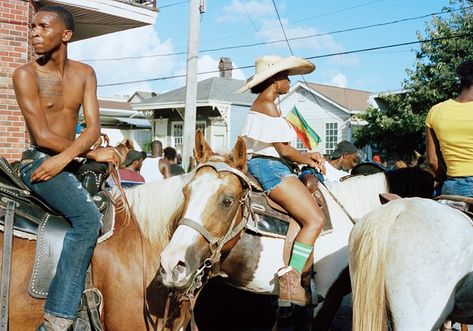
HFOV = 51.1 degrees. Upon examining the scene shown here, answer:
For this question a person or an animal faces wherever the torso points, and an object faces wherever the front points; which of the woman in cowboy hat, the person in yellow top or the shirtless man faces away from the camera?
the person in yellow top

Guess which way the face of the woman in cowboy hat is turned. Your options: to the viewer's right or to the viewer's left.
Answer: to the viewer's right

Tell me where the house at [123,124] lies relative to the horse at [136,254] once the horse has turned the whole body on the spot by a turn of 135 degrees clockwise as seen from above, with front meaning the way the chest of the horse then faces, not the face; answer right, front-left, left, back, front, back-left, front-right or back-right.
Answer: right

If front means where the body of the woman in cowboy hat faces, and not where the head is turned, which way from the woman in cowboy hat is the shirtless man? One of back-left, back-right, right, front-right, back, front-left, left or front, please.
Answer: back-right

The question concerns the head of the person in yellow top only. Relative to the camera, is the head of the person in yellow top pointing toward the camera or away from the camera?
away from the camera

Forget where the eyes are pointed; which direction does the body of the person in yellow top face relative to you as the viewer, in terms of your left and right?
facing away from the viewer

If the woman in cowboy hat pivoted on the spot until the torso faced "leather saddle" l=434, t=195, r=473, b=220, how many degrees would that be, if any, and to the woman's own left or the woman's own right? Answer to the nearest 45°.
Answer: approximately 45° to the woman's own right

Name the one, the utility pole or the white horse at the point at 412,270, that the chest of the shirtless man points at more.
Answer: the white horse

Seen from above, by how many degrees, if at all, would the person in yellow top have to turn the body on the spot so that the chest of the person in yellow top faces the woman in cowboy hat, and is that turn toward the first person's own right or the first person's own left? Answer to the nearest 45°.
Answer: approximately 90° to the first person's own left

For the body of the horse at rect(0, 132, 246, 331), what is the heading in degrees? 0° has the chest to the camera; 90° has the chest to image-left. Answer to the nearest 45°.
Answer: approximately 315°

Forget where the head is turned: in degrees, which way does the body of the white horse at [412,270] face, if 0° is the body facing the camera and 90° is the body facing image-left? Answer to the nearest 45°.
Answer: approximately 225°

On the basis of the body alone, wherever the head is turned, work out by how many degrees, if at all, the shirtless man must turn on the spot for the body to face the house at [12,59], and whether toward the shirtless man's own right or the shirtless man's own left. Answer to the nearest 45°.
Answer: approximately 135° to the shirtless man's own left

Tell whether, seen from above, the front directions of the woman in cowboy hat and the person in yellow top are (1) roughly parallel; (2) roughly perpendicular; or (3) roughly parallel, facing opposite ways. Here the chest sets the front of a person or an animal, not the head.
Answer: roughly perpendicular

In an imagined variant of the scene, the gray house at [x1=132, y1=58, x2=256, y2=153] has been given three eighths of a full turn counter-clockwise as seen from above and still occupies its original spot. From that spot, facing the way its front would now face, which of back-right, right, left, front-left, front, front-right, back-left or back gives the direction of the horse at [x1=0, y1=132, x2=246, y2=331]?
right

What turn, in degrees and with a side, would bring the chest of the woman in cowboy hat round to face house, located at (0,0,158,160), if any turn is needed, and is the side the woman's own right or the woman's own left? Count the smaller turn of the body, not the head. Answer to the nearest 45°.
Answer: approximately 135° to the woman's own left

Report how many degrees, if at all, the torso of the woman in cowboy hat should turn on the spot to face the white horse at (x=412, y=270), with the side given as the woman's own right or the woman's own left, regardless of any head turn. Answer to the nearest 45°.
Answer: approximately 45° to the woman's own right

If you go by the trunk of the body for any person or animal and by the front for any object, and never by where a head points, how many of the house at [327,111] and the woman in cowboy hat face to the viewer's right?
1

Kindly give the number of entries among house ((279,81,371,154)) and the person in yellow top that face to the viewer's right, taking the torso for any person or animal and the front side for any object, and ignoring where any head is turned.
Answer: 0
